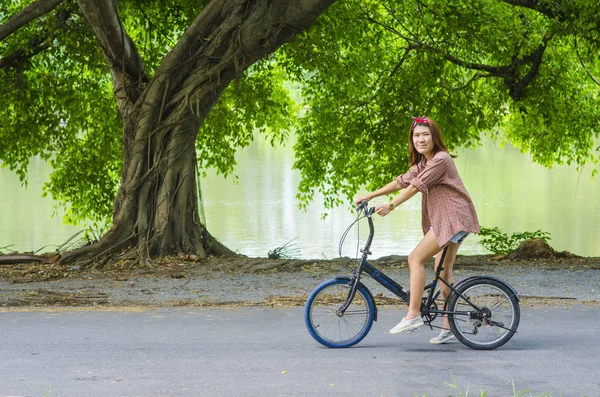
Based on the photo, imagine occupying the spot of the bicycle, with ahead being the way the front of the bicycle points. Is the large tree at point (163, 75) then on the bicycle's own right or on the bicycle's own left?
on the bicycle's own right

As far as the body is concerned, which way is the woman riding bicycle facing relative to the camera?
to the viewer's left

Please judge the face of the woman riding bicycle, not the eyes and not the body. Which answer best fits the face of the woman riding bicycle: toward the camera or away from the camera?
toward the camera

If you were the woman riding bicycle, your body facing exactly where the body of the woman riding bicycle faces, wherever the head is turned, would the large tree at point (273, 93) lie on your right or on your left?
on your right

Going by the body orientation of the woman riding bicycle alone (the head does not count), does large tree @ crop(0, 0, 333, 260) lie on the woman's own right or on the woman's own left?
on the woman's own right

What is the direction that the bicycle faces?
to the viewer's left

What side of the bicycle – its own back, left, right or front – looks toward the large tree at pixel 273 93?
right
